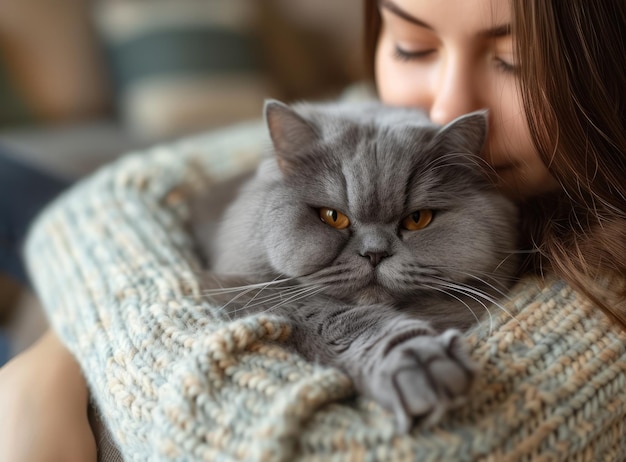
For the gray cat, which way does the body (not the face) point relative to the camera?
toward the camera

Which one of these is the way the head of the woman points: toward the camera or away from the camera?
toward the camera

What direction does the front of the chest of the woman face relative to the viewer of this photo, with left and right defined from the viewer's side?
facing the viewer and to the left of the viewer
